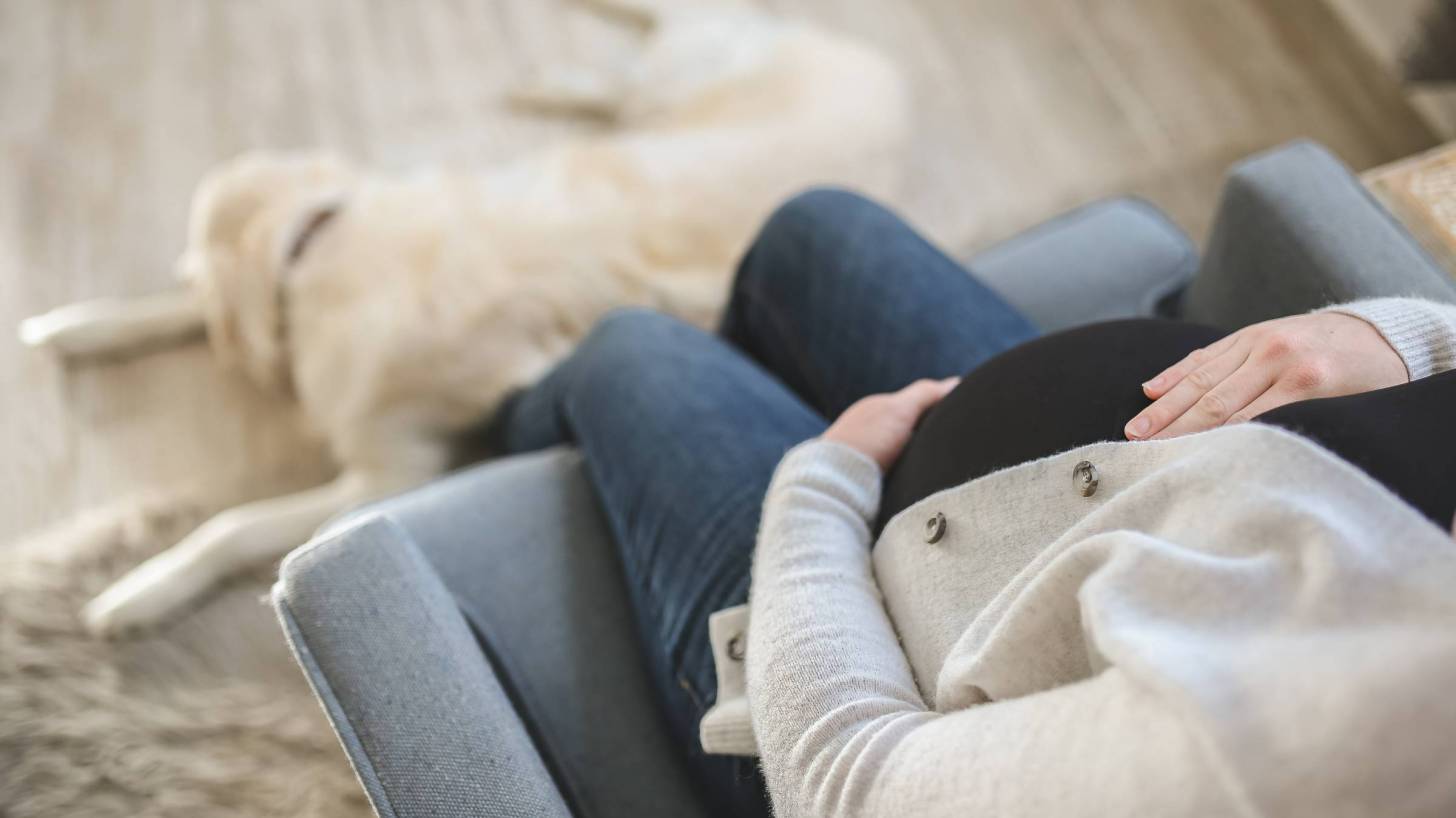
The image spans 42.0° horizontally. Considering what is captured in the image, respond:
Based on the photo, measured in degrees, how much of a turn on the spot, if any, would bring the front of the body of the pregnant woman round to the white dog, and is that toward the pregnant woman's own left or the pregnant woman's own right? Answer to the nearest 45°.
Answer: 0° — they already face it

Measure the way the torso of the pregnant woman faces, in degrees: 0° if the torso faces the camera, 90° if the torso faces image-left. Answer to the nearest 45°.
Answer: approximately 135°

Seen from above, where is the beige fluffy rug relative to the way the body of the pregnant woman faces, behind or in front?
in front
